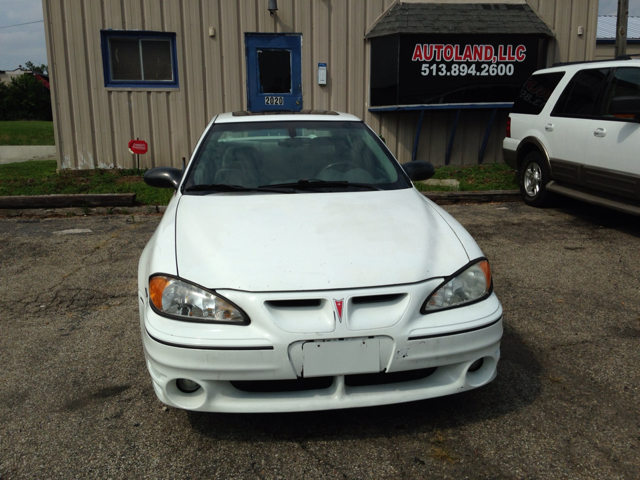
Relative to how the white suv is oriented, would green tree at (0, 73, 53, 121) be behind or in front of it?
behind

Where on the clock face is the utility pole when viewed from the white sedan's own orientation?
The utility pole is roughly at 7 o'clock from the white sedan.

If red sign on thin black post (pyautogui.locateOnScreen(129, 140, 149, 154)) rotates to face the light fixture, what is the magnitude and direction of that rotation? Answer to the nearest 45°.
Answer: approximately 90° to its left

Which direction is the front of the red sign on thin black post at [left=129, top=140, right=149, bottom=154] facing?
toward the camera

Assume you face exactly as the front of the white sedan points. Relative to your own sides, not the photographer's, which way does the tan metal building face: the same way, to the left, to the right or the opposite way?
the same way

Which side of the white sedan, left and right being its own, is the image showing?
front

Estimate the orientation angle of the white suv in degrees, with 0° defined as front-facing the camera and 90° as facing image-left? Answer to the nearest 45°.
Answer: approximately 315°

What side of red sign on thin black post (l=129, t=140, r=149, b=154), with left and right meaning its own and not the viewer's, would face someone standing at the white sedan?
front

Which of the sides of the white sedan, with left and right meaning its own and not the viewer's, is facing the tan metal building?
back

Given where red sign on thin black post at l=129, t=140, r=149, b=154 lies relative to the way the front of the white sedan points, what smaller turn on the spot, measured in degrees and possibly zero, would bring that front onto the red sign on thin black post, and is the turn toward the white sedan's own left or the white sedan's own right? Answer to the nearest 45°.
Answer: approximately 180°

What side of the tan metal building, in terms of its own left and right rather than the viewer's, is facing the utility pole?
left

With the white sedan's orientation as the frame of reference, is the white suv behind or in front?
behind

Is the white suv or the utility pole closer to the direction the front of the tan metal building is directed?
the white suv
